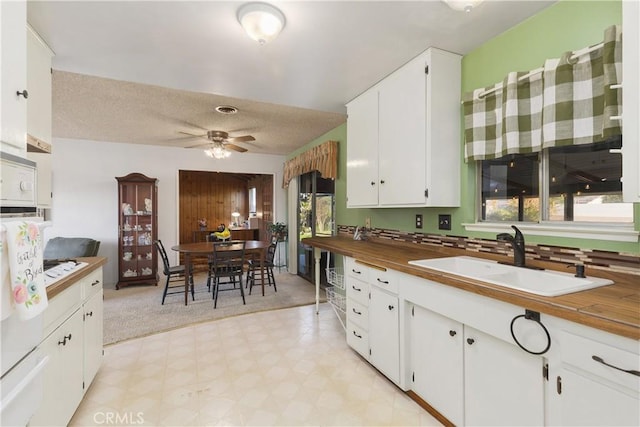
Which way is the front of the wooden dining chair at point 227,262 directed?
away from the camera

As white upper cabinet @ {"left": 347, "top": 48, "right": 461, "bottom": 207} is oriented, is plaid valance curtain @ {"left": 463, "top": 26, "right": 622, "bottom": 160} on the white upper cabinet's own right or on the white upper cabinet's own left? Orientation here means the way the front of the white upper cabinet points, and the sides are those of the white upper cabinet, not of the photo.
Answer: on the white upper cabinet's own left

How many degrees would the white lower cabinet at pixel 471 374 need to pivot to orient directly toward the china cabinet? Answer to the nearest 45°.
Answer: approximately 45° to its right

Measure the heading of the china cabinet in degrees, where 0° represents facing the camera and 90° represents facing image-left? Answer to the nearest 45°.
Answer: approximately 0°

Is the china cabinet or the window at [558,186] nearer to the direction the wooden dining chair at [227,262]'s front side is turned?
the china cabinet

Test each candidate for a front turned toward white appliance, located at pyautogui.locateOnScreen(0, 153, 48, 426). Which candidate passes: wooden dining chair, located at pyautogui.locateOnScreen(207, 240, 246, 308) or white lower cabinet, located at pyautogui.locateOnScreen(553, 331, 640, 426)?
the white lower cabinet

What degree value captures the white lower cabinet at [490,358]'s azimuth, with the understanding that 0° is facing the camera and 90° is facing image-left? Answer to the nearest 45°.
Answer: approximately 45°

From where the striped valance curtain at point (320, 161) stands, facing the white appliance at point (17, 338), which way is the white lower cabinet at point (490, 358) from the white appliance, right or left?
left

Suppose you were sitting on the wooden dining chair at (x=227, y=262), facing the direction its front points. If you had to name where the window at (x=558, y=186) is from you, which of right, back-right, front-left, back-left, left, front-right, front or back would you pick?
back-right

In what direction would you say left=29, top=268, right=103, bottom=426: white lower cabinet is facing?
to the viewer's right

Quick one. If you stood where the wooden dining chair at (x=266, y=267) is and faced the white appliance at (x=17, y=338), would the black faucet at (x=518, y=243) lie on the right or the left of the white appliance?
left

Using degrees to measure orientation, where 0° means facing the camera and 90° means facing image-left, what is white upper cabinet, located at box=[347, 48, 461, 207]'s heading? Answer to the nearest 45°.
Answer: approximately 45°
